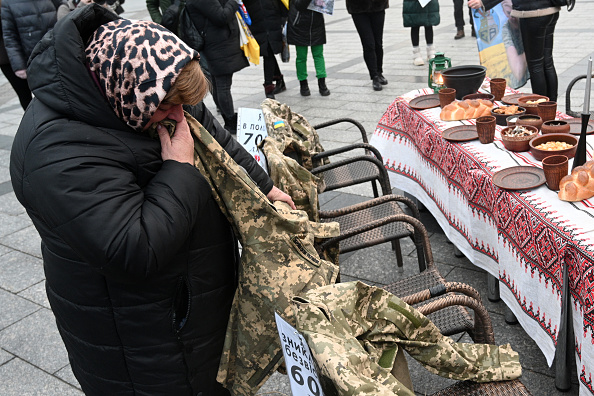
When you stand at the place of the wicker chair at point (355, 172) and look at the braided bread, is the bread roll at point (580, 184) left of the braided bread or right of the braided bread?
right

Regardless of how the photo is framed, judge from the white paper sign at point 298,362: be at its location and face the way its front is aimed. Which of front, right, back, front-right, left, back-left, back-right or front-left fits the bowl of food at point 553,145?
back

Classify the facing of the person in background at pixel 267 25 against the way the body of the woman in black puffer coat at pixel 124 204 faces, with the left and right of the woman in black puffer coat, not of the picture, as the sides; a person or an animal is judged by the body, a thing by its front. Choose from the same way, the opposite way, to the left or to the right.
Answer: to the right

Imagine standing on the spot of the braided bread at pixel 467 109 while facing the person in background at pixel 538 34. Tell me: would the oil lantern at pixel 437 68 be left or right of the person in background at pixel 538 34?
left

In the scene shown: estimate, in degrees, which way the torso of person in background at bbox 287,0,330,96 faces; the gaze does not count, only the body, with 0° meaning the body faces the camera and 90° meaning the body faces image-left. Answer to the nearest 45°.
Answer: approximately 0°

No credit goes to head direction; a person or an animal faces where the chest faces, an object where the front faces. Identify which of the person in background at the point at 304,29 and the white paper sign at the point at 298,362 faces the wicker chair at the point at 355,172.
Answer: the person in background

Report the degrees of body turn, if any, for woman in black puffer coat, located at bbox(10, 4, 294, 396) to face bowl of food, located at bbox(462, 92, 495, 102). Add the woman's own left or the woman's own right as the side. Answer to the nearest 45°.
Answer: approximately 45° to the woman's own left

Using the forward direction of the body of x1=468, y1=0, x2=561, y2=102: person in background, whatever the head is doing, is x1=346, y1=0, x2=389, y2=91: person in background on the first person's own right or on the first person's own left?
on the first person's own right

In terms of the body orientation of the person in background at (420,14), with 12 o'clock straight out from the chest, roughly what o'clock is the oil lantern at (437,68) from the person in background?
The oil lantern is roughly at 12 o'clock from the person in background.

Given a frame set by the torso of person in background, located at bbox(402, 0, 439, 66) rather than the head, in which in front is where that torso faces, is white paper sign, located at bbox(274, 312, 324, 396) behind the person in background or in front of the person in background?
in front

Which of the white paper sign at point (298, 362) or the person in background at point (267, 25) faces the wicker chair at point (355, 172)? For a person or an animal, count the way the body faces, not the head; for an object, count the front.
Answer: the person in background

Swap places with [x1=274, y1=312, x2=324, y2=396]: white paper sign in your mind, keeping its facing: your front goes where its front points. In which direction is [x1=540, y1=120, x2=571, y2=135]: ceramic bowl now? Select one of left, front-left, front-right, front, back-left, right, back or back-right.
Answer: back

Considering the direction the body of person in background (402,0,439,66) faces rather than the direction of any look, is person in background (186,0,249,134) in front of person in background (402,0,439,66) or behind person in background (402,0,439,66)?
in front
